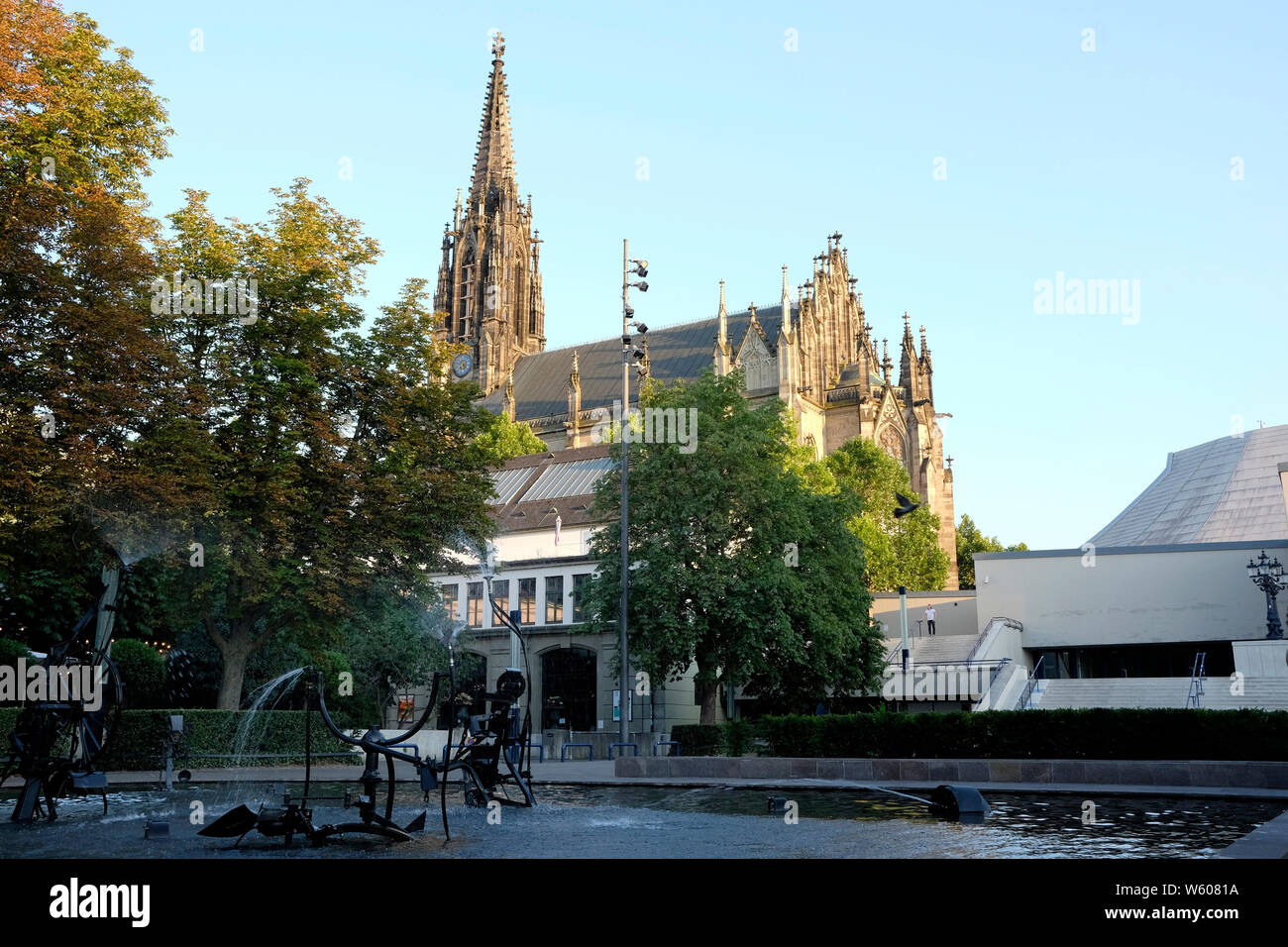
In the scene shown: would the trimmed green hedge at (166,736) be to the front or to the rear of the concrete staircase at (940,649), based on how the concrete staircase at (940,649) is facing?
to the front

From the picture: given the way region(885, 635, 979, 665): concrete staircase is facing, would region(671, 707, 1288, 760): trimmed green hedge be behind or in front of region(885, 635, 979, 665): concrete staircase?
in front

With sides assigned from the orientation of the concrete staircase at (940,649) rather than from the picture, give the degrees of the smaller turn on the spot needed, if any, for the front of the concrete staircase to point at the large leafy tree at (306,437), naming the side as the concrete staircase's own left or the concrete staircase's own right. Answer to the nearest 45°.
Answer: approximately 45° to the concrete staircase's own right

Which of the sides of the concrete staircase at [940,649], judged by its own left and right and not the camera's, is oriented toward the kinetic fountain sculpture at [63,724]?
front

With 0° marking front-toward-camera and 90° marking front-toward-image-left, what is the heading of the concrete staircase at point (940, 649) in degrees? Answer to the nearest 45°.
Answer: approximately 0°

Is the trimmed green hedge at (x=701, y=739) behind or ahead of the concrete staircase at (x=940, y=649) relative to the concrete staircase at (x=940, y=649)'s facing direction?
ahead
